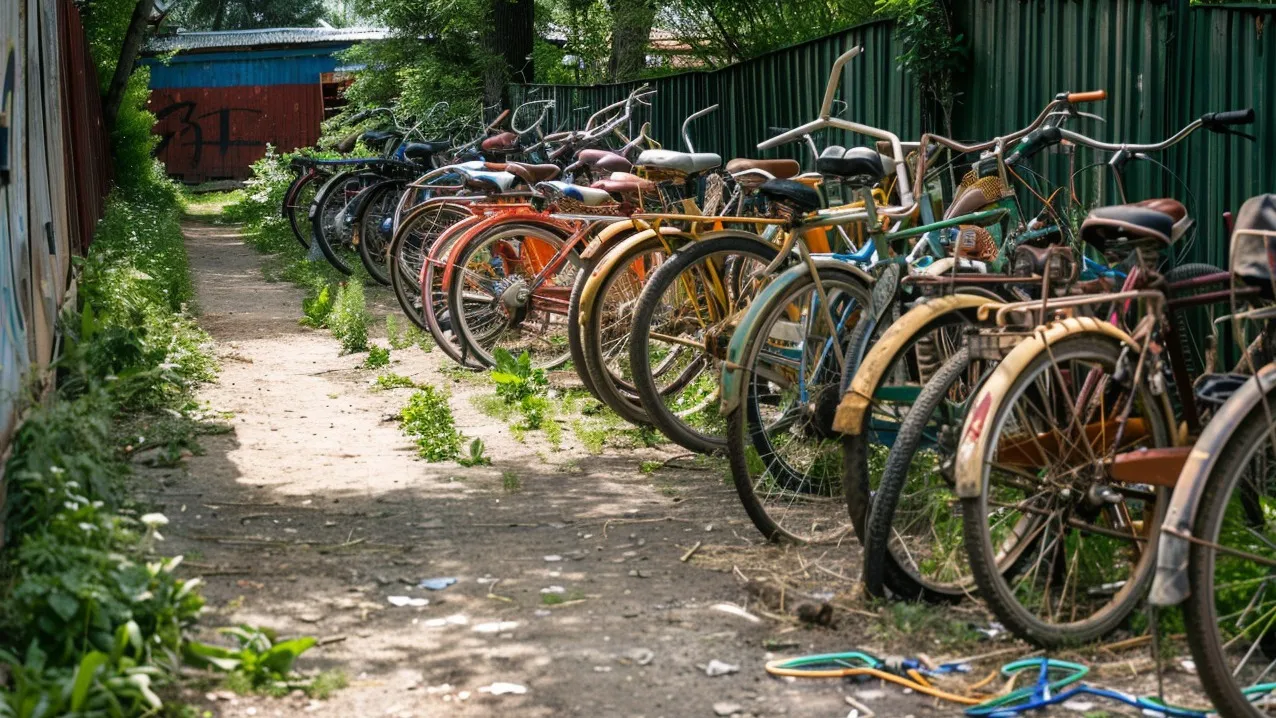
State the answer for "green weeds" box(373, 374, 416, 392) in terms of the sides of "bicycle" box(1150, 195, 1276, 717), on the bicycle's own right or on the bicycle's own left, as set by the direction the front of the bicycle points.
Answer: on the bicycle's own left

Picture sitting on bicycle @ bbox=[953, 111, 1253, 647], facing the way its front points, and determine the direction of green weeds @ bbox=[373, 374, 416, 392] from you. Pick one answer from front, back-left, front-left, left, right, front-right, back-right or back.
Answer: left

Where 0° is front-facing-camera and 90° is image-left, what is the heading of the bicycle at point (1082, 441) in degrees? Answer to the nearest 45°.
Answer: approximately 225°

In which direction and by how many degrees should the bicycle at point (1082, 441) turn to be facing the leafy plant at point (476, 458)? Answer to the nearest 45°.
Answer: approximately 90° to its left

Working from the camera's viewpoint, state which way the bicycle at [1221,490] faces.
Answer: facing away from the viewer and to the right of the viewer

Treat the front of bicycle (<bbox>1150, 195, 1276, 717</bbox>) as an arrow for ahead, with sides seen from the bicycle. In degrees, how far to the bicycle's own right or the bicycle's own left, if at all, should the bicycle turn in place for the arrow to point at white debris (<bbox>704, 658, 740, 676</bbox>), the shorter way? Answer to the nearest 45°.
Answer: approximately 135° to the bicycle's own left

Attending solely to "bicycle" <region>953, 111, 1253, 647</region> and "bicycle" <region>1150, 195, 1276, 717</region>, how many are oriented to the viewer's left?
0

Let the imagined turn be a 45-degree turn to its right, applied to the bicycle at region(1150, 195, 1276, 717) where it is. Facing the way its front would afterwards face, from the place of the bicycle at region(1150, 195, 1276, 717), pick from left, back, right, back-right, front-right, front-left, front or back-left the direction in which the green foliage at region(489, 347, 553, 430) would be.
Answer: back-left

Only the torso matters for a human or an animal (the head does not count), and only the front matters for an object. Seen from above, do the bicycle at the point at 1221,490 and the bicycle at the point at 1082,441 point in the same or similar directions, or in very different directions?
same or similar directions
